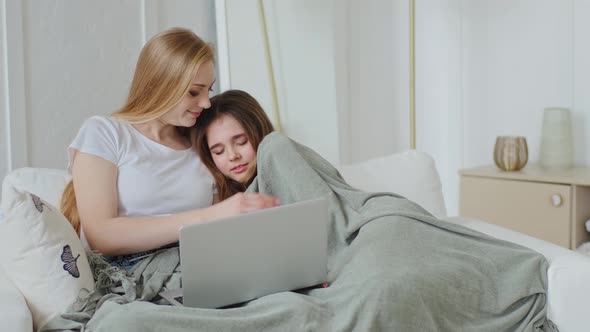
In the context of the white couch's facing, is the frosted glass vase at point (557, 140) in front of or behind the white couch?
behind

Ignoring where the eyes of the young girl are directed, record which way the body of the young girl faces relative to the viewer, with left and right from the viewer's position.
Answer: facing the viewer

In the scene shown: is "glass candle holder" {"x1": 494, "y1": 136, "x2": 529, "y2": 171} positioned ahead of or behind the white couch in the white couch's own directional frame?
behind

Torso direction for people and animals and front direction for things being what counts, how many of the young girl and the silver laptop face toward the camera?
1

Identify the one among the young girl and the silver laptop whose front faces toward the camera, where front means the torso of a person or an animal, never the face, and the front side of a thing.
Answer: the young girl

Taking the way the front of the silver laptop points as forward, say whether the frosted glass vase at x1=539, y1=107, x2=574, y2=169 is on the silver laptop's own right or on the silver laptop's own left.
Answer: on the silver laptop's own right

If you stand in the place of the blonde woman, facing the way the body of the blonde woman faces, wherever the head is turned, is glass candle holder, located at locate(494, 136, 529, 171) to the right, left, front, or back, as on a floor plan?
left

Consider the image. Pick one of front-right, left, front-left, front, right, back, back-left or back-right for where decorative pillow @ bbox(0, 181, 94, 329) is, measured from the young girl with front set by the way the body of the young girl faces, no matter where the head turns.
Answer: front-right

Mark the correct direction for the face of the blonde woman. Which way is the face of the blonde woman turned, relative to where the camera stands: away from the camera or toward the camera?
toward the camera

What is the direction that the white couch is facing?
toward the camera

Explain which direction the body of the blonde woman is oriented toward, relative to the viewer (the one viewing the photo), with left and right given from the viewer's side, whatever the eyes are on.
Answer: facing the viewer and to the right of the viewer

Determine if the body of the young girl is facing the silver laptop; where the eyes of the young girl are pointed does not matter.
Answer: yes

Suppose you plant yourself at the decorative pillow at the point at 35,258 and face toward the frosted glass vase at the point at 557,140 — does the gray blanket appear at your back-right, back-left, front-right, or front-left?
front-right
